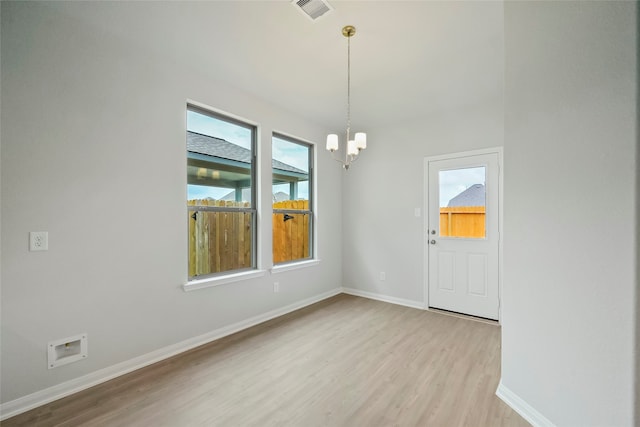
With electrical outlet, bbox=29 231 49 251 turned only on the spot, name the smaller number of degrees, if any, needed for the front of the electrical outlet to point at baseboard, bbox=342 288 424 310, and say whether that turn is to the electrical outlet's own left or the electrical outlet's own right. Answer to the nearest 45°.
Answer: approximately 90° to the electrical outlet's own left

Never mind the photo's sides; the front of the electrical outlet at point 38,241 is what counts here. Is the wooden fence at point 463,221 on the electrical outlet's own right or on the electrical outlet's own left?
on the electrical outlet's own left

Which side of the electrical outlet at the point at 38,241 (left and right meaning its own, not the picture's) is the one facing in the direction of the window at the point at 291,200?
left

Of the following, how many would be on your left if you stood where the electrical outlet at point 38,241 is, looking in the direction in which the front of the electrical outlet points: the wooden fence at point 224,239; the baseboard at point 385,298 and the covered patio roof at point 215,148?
3

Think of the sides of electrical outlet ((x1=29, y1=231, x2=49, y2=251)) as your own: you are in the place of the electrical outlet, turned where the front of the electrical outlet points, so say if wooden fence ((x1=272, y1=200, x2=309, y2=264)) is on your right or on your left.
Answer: on your left

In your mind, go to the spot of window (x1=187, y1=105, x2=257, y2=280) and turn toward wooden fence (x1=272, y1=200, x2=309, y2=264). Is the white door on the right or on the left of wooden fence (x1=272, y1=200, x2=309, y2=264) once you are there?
right

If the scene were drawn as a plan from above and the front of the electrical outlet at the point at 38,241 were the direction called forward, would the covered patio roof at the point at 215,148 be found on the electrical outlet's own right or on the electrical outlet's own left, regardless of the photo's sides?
on the electrical outlet's own left

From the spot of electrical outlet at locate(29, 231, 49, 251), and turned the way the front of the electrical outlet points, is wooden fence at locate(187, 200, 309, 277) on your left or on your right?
on your left
